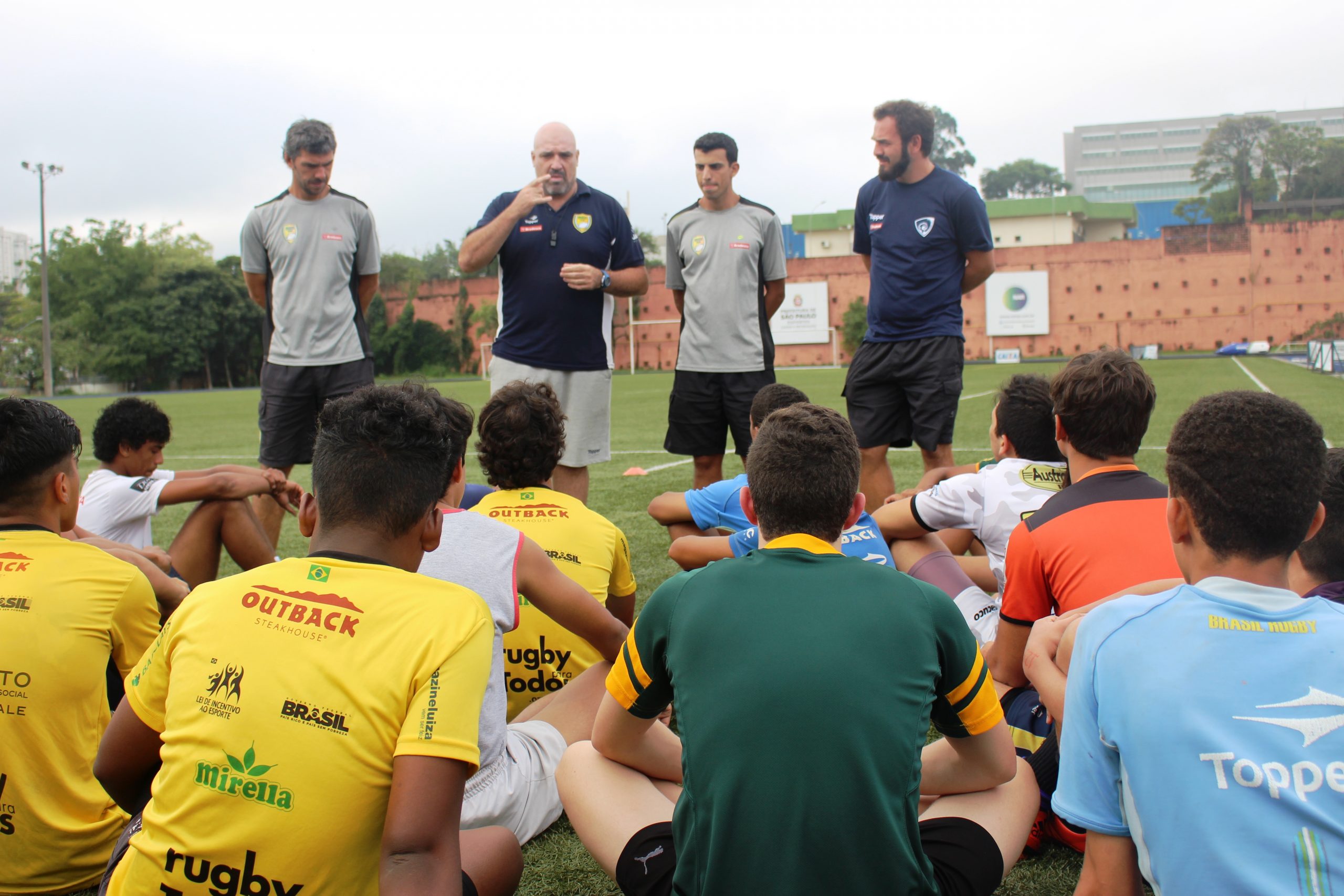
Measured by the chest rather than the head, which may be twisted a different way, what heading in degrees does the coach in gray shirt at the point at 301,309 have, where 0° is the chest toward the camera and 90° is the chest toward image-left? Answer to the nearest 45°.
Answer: approximately 0°

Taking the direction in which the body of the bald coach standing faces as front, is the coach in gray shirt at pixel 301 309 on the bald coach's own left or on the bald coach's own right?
on the bald coach's own right

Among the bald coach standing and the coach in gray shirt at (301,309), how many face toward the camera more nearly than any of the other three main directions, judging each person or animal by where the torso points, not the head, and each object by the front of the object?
2

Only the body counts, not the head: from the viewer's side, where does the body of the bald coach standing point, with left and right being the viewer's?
facing the viewer

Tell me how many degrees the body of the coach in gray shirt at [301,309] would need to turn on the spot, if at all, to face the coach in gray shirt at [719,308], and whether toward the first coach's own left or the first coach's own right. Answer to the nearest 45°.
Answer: approximately 90° to the first coach's own left

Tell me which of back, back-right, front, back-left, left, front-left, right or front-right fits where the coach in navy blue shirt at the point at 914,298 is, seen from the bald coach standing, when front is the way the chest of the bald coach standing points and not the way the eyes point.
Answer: left

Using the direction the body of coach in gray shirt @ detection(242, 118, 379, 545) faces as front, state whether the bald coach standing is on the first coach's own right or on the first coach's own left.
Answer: on the first coach's own left

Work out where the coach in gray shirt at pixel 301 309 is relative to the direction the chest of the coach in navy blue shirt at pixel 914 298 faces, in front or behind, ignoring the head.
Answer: in front

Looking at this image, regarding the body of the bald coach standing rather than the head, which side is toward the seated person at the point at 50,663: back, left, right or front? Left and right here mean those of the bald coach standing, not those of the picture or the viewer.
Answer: front

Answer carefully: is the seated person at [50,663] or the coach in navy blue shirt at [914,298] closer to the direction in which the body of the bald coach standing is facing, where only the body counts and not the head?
the seated person

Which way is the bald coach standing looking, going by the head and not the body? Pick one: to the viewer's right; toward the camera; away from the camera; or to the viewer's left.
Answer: toward the camera

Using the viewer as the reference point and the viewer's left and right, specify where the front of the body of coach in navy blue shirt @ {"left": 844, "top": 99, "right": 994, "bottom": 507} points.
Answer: facing the viewer and to the left of the viewer

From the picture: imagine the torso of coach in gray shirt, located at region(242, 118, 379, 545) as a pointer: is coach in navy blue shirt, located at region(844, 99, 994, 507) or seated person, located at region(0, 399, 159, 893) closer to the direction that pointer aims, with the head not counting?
the seated person

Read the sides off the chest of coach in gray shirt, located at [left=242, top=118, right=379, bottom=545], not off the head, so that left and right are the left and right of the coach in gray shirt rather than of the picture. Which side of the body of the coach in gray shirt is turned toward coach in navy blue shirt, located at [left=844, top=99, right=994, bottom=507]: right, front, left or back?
left
